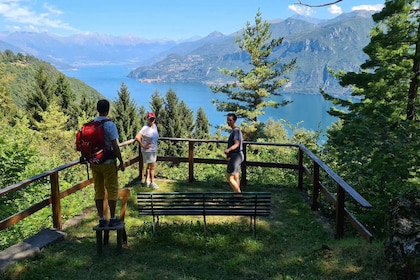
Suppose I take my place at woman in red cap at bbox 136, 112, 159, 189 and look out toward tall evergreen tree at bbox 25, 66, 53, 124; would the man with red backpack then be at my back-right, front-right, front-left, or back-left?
back-left

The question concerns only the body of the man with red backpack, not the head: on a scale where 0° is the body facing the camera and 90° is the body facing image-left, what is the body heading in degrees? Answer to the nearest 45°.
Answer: approximately 225°

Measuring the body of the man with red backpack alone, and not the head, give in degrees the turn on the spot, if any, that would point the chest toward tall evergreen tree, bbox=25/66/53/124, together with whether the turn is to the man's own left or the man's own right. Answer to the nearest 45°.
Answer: approximately 45° to the man's own left

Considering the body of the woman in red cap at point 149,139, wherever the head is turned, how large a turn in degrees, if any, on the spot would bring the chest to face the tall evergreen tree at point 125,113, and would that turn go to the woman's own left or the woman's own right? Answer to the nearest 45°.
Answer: approximately 135° to the woman's own left

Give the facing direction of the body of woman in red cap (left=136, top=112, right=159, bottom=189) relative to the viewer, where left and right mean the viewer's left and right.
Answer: facing the viewer and to the right of the viewer

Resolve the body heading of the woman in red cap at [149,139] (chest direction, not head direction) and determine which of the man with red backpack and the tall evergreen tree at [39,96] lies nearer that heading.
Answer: the man with red backpack

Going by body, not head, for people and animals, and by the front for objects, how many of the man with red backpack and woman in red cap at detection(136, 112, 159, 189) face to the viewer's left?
0
